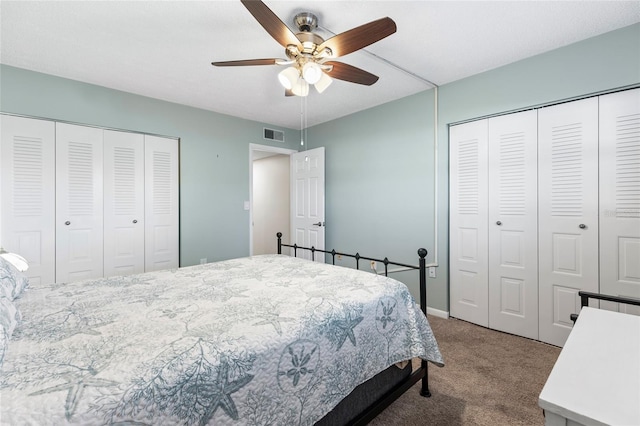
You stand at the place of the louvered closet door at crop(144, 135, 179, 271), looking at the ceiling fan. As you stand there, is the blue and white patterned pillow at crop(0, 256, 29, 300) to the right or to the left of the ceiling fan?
right

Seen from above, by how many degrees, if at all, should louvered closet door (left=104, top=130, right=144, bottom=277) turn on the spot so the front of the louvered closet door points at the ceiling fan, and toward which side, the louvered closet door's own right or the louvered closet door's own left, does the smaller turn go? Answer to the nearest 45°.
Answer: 0° — it already faces it

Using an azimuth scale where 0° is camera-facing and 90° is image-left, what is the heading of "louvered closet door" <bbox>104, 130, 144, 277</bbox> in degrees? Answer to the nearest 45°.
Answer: approximately 0°

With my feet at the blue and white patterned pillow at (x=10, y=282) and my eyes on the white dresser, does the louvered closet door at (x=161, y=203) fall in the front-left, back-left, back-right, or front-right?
back-left
